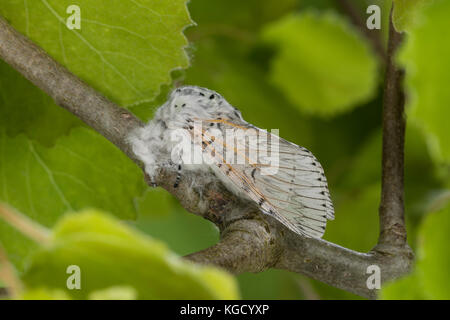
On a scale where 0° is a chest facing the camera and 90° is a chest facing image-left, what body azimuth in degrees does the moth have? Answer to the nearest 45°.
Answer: approximately 90°

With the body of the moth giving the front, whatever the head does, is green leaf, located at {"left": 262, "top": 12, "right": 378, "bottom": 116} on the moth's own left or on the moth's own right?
on the moth's own right
